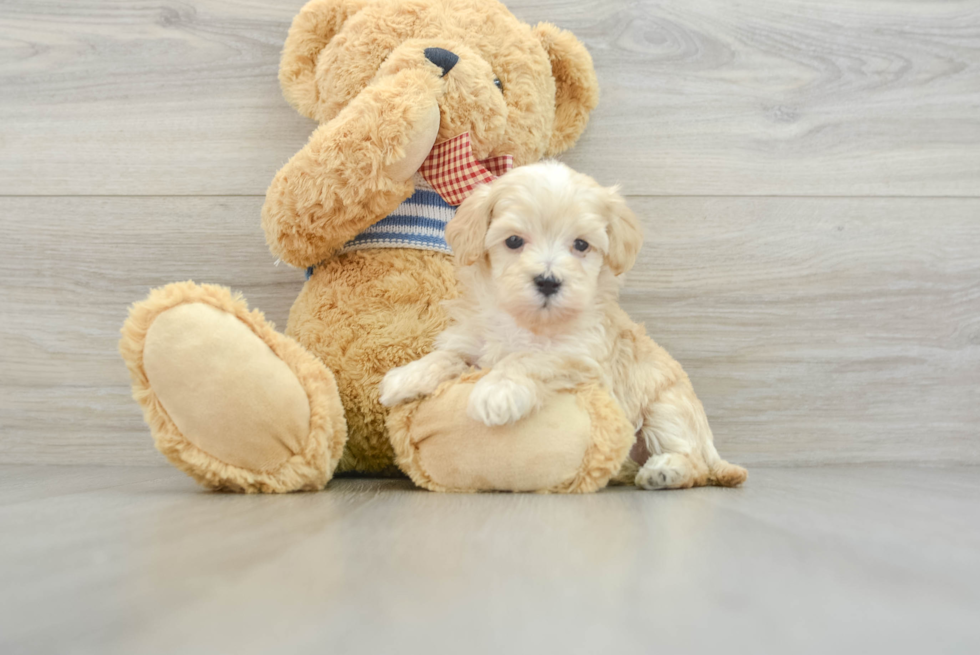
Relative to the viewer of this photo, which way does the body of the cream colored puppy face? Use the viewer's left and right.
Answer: facing the viewer and to the left of the viewer

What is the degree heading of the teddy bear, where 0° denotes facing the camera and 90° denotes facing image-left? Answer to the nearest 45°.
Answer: approximately 0°
